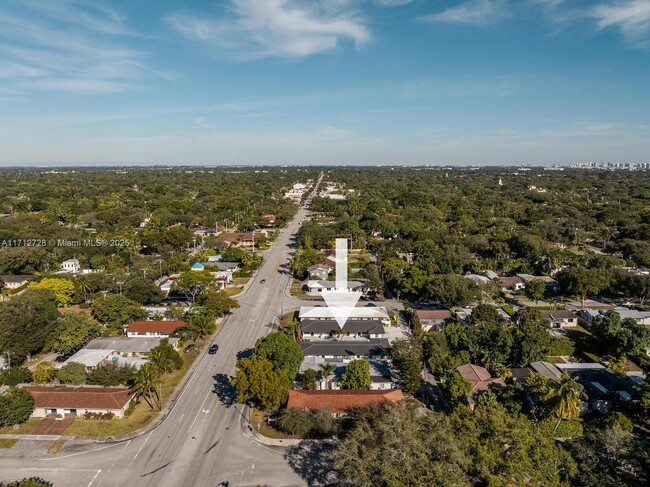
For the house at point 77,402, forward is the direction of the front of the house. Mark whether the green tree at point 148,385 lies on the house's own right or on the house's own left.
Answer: on the house's own left

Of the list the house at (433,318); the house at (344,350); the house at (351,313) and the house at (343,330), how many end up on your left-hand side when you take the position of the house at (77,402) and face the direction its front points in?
4

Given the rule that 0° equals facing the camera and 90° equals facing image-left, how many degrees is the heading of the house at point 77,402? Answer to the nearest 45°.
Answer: approximately 0°

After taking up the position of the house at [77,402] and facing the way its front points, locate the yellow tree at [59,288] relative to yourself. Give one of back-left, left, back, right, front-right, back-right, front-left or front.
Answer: back

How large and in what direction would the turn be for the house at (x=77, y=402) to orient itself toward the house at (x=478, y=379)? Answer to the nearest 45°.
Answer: approximately 45° to its left

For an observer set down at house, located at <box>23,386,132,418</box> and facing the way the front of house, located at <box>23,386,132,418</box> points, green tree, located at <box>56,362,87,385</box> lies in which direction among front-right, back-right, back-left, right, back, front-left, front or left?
back

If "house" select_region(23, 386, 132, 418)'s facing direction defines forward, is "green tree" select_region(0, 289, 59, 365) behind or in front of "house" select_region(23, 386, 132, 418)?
behind

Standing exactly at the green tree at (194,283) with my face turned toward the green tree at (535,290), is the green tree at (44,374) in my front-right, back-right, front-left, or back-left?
back-right

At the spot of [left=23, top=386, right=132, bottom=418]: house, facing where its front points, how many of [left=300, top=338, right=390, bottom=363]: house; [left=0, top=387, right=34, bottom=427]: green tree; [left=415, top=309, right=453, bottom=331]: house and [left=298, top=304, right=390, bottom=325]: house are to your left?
3

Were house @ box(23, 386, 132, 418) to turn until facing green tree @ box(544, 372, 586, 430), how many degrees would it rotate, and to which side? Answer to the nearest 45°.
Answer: approximately 45° to its left

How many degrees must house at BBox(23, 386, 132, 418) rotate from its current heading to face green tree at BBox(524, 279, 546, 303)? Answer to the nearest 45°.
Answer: approximately 90° to its left

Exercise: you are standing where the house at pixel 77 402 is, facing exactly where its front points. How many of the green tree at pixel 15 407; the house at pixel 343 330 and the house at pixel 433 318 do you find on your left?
2

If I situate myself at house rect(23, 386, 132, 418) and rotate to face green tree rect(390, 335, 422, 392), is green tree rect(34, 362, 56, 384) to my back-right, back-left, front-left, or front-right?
back-left

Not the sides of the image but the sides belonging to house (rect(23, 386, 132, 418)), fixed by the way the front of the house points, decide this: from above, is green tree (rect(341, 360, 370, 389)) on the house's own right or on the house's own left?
on the house's own left
